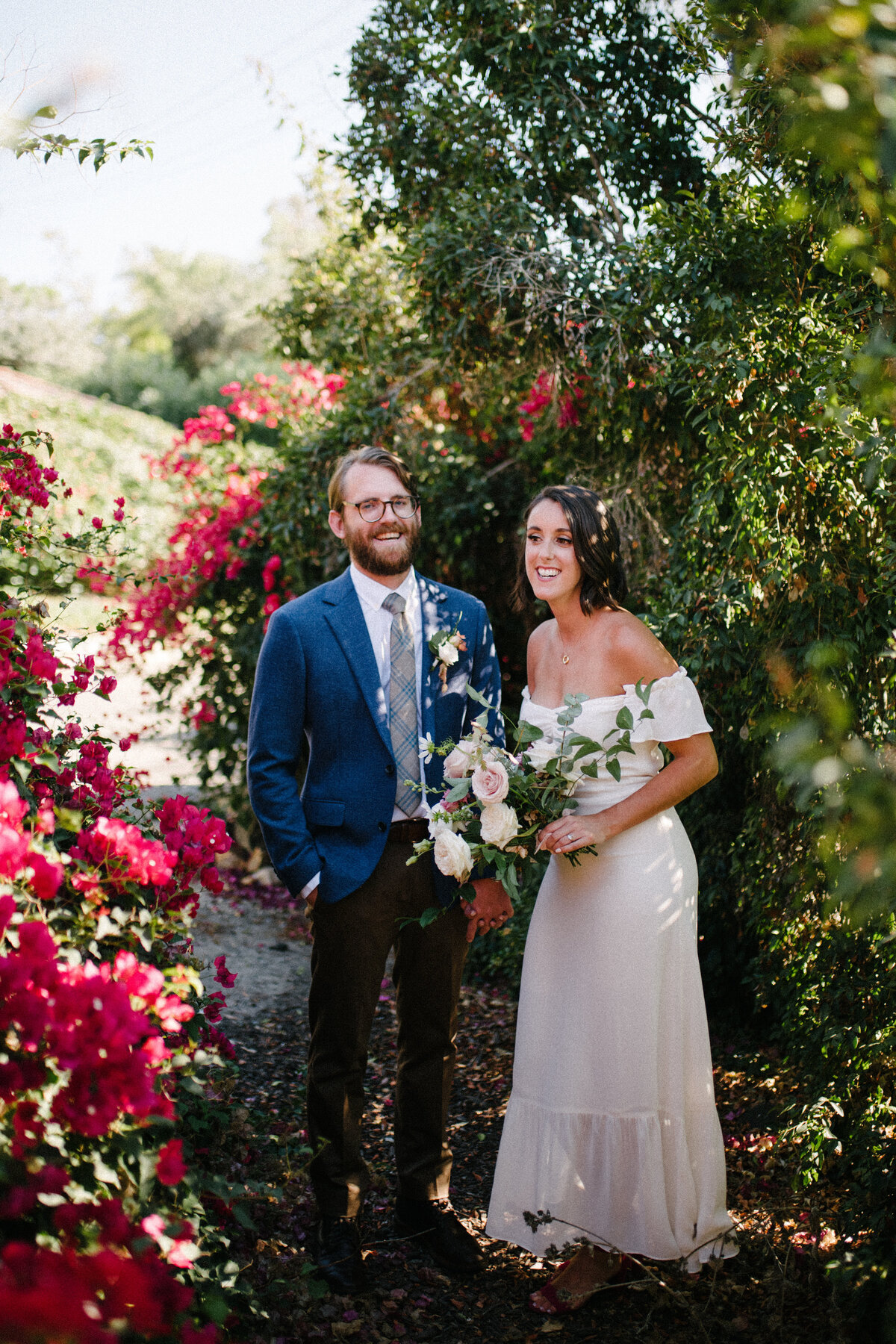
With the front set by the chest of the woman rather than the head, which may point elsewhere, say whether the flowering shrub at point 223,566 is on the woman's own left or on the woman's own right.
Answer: on the woman's own right

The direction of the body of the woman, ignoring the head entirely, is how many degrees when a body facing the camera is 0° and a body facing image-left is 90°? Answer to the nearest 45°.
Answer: approximately 45°
